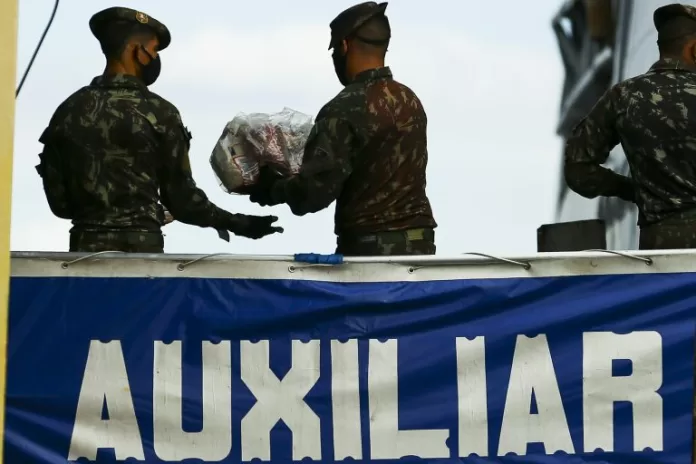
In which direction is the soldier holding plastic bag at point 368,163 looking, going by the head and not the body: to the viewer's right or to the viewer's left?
to the viewer's left

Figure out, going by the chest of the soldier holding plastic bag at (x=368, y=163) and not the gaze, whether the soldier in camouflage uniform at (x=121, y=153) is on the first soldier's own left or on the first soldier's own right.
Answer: on the first soldier's own left

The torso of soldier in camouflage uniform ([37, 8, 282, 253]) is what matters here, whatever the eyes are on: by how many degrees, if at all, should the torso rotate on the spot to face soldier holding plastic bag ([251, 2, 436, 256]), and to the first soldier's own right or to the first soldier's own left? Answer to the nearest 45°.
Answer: approximately 45° to the first soldier's own right

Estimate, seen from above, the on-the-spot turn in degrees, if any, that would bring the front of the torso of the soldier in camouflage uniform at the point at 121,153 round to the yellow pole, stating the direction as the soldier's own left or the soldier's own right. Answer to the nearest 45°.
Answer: approximately 135° to the soldier's own right

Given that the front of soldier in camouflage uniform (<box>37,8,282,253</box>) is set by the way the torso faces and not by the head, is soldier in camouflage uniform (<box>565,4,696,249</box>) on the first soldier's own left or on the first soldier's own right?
on the first soldier's own right

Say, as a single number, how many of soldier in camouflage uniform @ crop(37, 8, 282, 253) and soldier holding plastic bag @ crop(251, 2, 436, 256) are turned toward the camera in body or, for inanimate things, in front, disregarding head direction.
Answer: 0
